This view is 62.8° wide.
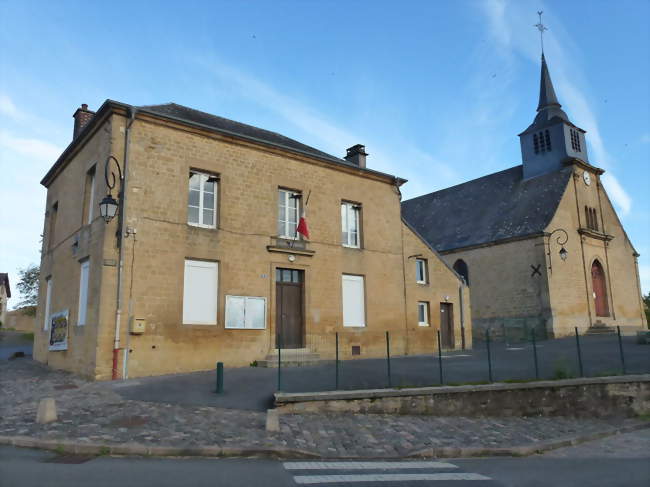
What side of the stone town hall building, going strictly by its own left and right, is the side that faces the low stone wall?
front

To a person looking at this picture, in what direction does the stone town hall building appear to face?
facing the viewer and to the right of the viewer

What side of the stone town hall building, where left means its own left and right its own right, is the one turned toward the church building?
left

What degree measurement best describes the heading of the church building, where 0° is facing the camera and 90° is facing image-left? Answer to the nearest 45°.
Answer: approximately 315°

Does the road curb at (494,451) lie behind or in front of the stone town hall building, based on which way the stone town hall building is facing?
in front

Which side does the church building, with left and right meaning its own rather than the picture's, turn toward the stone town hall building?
right

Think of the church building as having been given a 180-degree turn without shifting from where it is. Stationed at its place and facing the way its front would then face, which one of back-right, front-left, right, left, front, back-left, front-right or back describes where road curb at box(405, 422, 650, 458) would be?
back-left

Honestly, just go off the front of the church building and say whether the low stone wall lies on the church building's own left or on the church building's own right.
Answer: on the church building's own right

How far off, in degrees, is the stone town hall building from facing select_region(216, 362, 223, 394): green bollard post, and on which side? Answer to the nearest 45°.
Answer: approximately 45° to its right

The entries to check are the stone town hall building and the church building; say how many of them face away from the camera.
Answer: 0
